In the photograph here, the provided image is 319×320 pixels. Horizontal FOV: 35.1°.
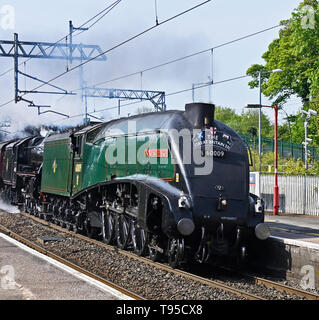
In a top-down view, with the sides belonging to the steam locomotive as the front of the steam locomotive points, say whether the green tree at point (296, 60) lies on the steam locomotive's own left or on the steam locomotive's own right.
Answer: on the steam locomotive's own left

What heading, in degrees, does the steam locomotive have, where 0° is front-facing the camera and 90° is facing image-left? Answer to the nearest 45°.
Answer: approximately 315°

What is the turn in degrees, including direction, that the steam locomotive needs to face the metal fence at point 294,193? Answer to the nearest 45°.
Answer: approximately 90° to its left
